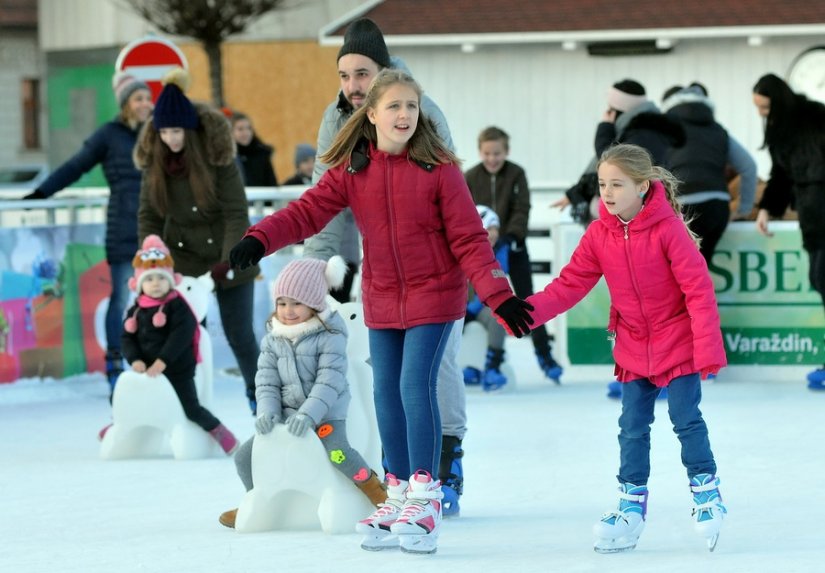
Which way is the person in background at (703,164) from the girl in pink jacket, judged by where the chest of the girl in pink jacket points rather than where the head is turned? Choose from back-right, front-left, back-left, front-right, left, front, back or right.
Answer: back-right

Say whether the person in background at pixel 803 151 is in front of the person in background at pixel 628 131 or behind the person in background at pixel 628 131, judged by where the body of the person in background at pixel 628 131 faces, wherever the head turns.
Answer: behind

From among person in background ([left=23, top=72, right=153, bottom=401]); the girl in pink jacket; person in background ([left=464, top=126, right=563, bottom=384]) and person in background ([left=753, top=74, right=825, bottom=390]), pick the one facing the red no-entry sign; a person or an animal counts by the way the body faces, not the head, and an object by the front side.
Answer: person in background ([left=753, top=74, right=825, bottom=390])

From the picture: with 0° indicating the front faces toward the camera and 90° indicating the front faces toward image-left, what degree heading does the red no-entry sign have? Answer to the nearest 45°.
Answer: approximately 0°

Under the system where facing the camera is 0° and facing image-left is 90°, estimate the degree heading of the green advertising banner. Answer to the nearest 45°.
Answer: approximately 0°

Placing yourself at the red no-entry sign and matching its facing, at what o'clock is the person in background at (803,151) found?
The person in background is roughly at 10 o'clock from the red no-entry sign.

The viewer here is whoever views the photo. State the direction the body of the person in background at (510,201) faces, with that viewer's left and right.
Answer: facing the viewer

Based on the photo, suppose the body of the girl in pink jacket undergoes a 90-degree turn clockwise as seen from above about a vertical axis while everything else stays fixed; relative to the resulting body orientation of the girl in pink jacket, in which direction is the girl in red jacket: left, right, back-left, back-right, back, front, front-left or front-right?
front-left

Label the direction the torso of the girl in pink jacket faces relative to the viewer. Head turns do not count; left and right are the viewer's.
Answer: facing the viewer and to the left of the viewer

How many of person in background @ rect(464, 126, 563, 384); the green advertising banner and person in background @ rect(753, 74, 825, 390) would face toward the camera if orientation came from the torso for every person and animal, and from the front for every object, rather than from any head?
2

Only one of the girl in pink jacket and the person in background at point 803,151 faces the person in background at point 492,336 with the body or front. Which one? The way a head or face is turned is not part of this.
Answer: the person in background at point 803,151
